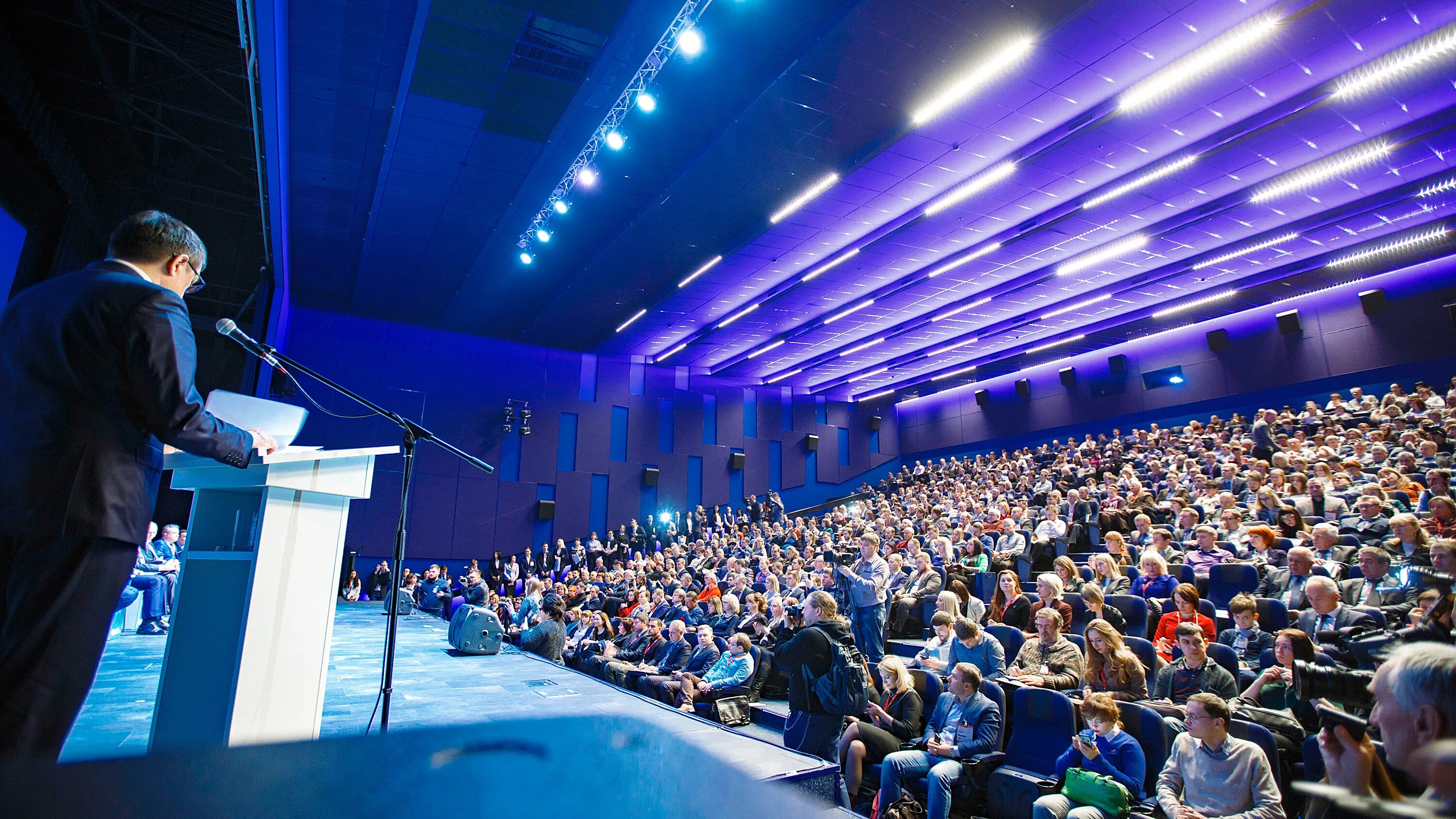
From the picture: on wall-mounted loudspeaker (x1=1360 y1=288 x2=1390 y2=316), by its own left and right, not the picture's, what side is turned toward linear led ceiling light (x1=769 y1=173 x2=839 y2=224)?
front

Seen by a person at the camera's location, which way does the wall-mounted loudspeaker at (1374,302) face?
facing the viewer and to the left of the viewer

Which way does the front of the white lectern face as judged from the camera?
facing away from the viewer and to the right of the viewer

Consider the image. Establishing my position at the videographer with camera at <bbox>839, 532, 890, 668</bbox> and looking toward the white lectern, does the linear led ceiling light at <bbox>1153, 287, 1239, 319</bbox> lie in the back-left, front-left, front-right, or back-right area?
back-left

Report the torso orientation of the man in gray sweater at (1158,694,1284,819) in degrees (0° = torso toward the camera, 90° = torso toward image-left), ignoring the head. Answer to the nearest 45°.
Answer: approximately 45°

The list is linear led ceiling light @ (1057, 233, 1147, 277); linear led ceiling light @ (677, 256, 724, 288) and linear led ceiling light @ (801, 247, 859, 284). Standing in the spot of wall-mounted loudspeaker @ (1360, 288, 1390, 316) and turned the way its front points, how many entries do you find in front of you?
3

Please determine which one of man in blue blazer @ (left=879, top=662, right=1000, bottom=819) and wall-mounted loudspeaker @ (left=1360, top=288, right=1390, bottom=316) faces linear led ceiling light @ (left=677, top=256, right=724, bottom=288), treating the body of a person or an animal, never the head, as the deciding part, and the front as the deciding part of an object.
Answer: the wall-mounted loudspeaker

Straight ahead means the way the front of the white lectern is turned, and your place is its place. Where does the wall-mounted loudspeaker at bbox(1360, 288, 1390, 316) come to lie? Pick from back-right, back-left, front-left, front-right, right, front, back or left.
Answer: front-right

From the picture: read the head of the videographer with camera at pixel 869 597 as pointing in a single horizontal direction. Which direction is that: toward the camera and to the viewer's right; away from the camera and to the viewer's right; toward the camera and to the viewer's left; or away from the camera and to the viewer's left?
toward the camera and to the viewer's left

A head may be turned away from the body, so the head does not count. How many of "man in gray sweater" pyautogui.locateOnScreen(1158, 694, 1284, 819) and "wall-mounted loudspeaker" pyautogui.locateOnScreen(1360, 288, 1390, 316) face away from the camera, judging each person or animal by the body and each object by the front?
0

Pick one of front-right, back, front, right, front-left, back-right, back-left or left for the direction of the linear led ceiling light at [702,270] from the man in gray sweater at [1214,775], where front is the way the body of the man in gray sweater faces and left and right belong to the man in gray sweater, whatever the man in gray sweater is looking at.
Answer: right

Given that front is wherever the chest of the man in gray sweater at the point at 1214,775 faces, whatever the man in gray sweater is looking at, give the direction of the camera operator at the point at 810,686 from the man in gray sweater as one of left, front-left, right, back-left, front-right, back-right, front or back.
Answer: front-right

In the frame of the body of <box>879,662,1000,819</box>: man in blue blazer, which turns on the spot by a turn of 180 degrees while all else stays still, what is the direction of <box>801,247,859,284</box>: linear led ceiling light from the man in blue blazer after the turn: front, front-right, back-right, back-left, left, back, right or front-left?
front-left

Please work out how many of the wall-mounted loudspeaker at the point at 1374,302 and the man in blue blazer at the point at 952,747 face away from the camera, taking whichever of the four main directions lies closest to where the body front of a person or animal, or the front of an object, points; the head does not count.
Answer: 0
